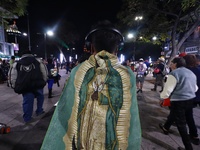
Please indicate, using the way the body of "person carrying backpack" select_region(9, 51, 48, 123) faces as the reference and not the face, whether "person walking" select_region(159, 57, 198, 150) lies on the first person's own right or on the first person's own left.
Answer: on the first person's own right

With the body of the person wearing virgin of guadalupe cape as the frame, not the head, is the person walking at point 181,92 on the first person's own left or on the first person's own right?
on the first person's own right

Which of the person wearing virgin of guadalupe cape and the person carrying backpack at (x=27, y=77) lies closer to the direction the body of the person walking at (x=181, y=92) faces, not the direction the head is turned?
the person carrying backpack

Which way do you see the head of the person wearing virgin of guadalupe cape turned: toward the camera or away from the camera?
away from the camera

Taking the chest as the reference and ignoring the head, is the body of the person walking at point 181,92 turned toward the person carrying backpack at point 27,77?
no

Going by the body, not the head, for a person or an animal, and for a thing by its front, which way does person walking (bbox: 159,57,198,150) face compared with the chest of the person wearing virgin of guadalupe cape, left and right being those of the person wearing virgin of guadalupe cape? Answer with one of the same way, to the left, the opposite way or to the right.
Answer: the same way

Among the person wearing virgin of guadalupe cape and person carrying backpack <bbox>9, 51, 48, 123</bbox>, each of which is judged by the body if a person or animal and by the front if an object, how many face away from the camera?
2

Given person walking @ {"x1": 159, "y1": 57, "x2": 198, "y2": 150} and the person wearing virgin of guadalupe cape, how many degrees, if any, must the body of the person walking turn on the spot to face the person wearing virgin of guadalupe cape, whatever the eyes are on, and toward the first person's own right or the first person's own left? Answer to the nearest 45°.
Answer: approximately 135° to the first person's own left

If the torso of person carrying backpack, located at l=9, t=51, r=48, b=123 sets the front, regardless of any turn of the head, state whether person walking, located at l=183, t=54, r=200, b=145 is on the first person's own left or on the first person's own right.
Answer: on the first person's own right

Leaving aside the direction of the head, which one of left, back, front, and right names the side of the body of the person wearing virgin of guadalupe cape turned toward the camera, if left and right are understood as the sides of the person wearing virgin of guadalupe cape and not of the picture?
back

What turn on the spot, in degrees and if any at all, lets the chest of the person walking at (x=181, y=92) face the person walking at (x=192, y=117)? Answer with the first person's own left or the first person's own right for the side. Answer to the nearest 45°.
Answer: approximately 45° to the first person's own right

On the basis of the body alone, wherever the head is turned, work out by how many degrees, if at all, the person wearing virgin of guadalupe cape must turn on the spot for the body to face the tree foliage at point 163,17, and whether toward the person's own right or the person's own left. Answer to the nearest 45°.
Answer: approximately 45° to the person's own right

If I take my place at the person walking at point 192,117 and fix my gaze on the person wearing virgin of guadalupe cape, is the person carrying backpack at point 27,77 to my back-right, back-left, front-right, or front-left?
front-right

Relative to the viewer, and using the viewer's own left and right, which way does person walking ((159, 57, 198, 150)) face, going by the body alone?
facing away from the viewer and to the left of the viewer

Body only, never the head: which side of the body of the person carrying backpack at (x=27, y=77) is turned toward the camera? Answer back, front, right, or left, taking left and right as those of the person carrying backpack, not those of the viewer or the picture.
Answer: back
